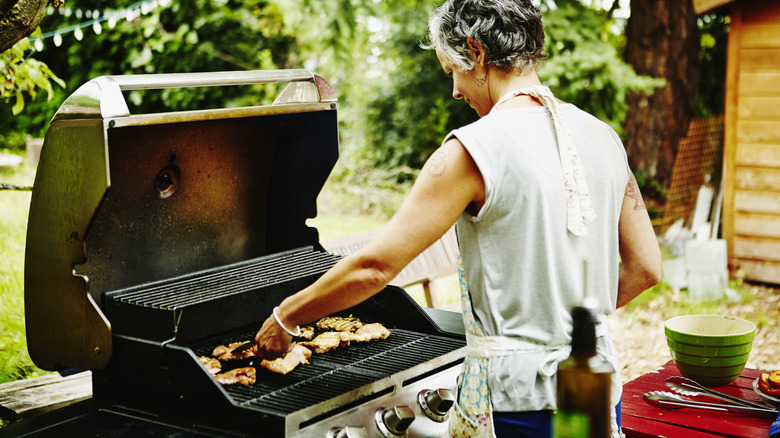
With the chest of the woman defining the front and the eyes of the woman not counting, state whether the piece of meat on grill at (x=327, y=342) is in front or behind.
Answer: in front

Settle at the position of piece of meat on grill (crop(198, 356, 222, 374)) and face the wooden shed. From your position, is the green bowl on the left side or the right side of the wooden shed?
right

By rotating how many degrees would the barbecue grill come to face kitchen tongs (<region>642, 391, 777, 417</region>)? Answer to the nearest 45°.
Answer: approximately 45° to its left

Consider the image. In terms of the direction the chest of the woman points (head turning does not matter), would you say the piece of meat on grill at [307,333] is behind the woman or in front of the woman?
in front

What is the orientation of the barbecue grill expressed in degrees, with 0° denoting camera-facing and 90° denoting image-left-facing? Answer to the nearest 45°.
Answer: approximately 315°

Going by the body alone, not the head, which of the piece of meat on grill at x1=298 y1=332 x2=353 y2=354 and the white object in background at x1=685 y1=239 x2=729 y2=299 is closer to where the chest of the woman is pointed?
the piece of meat on grill

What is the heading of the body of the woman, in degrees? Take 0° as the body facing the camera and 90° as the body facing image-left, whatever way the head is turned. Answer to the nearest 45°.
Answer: approximately 135°

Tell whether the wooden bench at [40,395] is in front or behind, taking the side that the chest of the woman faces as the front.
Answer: in front

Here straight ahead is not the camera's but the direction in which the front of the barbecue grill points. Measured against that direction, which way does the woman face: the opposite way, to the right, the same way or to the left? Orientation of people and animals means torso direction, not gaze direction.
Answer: the opposite way

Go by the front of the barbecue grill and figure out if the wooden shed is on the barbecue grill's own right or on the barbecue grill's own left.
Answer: on the barbecue grill's own left

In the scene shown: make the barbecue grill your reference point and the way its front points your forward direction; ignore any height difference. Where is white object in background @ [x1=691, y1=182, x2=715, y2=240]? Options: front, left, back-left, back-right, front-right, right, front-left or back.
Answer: left
